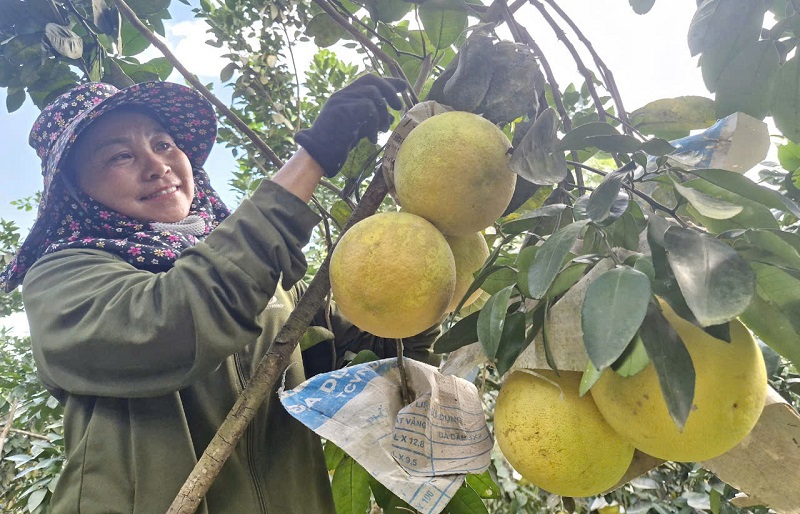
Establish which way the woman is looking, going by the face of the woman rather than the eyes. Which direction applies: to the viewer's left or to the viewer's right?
to the viewer's right

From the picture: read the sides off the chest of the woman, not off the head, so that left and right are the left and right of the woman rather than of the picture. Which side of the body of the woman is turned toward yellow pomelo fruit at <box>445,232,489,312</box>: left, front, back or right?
front

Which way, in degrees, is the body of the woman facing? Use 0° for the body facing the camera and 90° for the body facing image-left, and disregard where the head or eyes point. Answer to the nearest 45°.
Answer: approximately 315°
